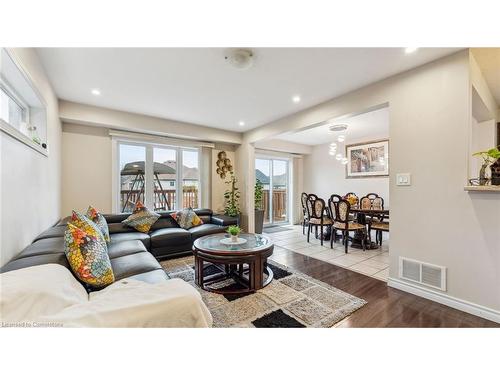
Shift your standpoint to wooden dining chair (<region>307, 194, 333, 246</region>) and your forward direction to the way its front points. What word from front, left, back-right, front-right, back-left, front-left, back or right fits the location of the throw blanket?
back-right

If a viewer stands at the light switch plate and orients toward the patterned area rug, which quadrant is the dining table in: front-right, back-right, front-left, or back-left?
back-right

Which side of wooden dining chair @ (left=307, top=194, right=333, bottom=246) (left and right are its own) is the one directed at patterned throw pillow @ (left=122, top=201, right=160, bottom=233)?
back

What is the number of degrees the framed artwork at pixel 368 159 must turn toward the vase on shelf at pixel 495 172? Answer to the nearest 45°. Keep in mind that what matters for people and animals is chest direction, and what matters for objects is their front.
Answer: approximately 45° to its left

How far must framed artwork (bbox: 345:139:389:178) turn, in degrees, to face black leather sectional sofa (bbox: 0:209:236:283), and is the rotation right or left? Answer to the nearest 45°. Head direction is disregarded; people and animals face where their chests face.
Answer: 0° — it already faces it

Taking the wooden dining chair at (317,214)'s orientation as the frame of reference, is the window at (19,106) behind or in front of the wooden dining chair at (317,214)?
behind

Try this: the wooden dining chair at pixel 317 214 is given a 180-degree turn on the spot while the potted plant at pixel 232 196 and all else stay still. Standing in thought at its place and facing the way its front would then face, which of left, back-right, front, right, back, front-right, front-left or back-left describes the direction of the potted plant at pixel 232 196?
front-right

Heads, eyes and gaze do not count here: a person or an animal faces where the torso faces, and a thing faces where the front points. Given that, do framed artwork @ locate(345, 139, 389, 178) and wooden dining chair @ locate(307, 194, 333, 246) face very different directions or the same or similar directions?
very different directions

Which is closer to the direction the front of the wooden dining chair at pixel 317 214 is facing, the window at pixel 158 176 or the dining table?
the dining table

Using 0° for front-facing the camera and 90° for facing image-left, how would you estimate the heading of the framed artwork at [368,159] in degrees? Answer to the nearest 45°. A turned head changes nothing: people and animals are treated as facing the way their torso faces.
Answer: approximately 45°

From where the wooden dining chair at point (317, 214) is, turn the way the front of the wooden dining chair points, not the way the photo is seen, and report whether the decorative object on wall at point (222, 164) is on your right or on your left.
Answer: on your left

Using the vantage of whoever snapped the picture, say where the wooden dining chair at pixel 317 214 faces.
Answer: facing away from the viewer and to the right of the viewer

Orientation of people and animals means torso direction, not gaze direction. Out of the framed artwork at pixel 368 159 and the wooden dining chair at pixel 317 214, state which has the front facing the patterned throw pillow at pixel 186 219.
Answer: the framed artwork

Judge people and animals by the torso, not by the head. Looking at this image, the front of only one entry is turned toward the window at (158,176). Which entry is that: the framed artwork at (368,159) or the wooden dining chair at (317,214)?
the framed artwork

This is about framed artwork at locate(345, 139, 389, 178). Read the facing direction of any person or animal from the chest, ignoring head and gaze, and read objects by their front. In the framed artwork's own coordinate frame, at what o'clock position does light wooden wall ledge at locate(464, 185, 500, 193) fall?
The light wooden wall ledge is roughly at 10 o'clock from the framed artwork.
